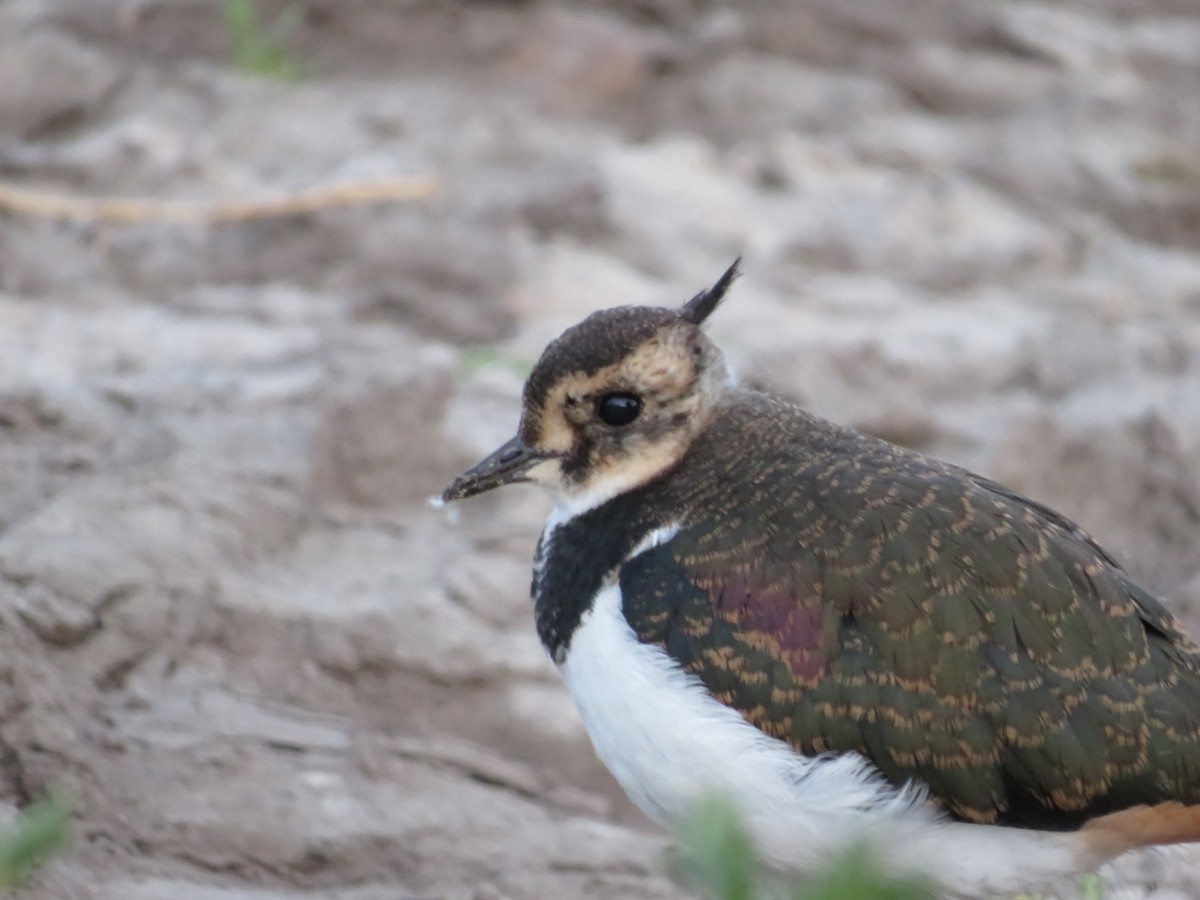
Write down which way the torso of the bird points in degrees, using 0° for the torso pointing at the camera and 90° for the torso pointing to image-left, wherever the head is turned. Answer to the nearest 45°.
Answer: approximately 90°

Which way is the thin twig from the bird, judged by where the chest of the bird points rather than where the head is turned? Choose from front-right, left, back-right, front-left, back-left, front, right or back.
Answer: front-right
